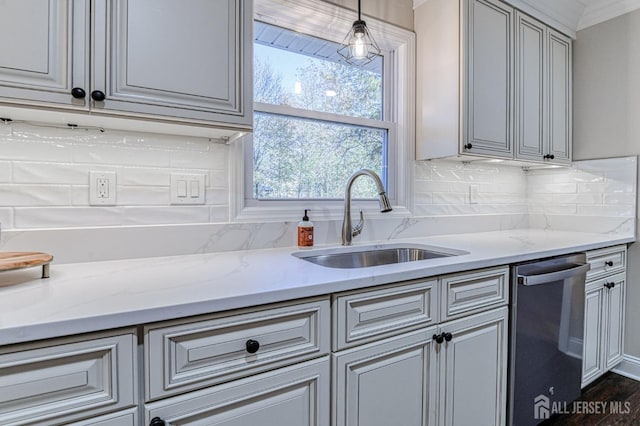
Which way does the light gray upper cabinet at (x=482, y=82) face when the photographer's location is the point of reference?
facing the viewer and to the right of the viewer

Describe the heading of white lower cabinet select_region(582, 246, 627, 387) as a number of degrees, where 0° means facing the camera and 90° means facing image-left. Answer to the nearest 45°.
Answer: approximately 315°

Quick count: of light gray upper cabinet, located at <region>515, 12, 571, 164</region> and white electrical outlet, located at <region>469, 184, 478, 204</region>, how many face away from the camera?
0

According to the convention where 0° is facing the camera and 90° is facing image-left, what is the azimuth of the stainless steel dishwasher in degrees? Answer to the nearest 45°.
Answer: approximately 315°

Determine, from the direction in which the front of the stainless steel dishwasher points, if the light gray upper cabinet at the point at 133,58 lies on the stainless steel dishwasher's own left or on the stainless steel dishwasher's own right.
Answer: on the stainless steel dishwasher's own right

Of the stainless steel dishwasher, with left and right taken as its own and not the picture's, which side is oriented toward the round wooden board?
right
